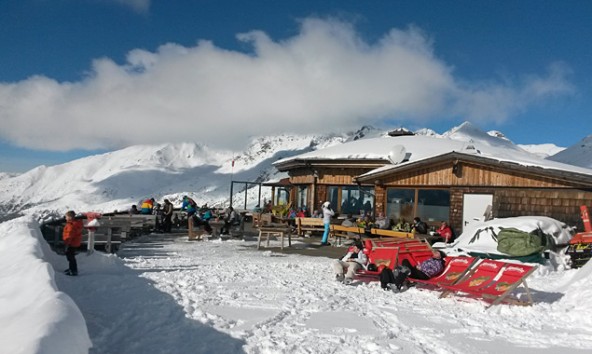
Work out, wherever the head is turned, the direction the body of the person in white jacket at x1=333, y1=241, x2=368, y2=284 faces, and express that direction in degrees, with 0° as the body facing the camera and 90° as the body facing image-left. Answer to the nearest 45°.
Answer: approximately 45°

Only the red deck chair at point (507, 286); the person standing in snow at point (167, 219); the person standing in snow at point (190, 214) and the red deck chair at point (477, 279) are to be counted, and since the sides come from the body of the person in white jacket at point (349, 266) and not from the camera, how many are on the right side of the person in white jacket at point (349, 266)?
2

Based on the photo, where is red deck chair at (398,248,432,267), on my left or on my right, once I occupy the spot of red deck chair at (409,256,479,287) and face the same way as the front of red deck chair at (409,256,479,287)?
on my right

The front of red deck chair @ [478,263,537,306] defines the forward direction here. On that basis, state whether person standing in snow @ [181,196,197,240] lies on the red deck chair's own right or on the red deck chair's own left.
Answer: on the red deck chair's own right

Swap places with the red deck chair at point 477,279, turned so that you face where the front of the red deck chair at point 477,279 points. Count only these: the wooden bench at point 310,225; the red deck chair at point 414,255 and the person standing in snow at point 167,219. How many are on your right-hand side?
3

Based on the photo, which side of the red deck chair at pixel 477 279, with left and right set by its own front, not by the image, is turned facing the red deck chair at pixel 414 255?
right

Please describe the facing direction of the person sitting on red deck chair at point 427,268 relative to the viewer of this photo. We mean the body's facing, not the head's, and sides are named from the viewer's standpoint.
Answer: facing to the left of the viewer

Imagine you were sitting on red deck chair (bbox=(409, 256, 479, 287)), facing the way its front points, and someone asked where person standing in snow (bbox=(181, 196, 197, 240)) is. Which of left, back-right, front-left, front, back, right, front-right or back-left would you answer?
right

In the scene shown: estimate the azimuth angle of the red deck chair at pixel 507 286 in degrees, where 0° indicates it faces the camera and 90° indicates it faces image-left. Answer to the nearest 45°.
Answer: approximately 45°

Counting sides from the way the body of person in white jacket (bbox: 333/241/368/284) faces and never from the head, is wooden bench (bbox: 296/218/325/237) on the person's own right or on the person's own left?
on the person's own right

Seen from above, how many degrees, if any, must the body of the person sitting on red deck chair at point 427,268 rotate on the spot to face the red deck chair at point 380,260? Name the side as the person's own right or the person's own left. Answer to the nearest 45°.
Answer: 0° — they already face it

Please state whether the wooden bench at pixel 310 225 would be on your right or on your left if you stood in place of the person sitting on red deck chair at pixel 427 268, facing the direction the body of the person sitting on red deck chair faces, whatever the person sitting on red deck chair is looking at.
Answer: on your right
